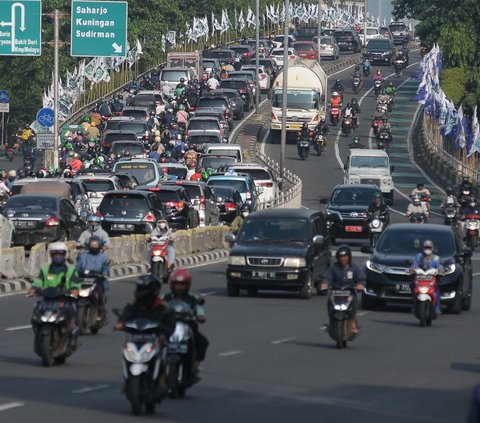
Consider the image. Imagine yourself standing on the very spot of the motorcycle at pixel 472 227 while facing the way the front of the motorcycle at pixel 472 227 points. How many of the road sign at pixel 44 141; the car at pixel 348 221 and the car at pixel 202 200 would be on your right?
3

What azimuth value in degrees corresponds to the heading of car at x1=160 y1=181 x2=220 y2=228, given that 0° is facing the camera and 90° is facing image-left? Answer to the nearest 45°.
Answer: approximately 180°

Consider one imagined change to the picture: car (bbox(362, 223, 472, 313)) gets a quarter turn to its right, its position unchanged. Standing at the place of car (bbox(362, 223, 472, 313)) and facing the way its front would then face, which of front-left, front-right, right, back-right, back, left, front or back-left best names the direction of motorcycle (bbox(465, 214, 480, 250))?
right

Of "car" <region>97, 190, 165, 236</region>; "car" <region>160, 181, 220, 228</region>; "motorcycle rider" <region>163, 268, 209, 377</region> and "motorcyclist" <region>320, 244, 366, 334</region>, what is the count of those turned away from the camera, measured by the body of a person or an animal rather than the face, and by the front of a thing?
2

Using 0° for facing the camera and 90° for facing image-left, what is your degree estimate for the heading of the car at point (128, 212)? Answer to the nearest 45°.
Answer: approximately 180°

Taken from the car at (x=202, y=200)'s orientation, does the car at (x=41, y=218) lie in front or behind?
behind

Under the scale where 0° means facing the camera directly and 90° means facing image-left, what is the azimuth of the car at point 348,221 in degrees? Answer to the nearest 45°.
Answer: approximately 0°

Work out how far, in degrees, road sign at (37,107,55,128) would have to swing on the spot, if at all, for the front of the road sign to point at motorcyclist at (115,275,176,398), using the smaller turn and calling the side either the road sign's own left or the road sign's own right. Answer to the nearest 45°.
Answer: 0° — it already faces them

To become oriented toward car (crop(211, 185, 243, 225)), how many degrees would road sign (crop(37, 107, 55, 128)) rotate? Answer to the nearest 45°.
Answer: approximately 90° to its left
